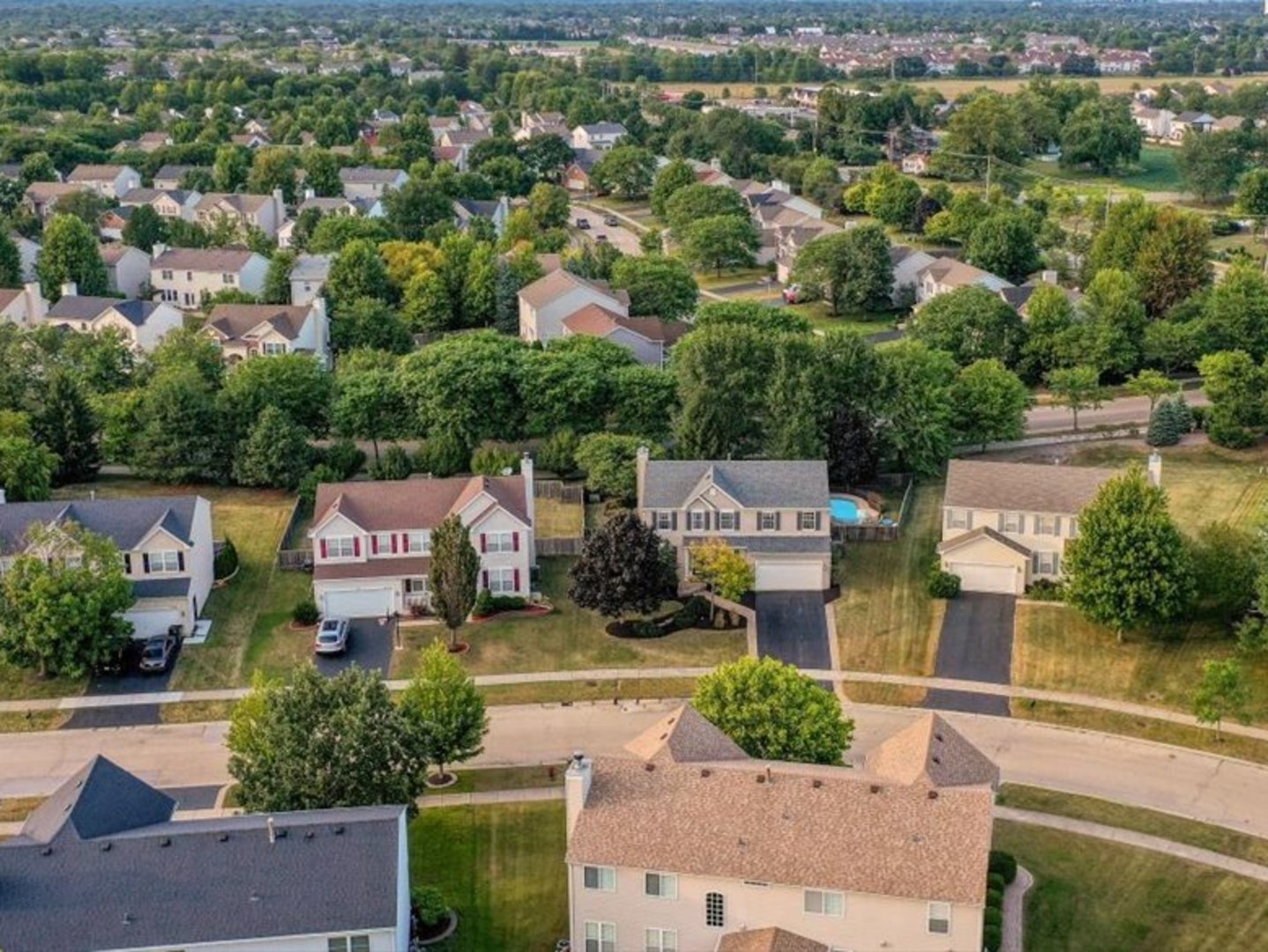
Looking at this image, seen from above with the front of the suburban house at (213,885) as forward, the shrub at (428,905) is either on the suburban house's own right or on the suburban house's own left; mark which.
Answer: on the suburban house's own right

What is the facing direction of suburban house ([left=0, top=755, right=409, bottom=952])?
away from the camera

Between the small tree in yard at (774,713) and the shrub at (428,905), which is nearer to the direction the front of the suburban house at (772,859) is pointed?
the small tree in yard

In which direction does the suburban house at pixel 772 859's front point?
away from the camera

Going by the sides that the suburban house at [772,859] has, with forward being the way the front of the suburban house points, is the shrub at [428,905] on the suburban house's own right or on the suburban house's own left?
on the suburban house's own left

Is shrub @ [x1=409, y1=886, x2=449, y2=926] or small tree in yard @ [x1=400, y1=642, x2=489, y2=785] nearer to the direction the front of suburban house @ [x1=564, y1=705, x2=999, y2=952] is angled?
the small tree in yard

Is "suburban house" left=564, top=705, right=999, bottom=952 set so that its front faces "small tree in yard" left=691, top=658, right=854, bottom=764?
yes

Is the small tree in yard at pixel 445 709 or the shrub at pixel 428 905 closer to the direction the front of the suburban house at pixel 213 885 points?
the small tree in yard

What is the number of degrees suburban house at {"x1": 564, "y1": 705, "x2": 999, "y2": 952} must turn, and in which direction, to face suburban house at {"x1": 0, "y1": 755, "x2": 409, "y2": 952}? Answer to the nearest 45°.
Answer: approximately 90° to its left

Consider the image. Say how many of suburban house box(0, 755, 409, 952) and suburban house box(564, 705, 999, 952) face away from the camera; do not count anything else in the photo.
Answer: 2

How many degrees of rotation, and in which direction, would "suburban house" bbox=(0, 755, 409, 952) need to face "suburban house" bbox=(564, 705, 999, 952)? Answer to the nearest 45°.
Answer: approximately 90° to its right
